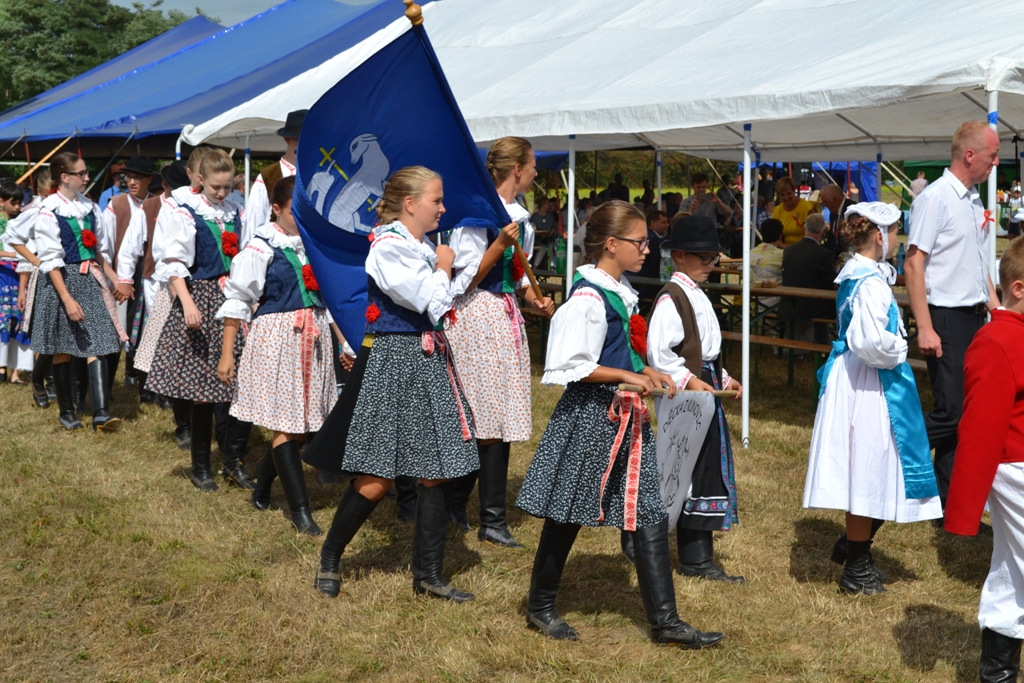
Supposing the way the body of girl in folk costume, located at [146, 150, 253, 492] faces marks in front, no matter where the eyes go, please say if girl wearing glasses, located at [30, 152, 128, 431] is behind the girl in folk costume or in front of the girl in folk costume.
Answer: behind

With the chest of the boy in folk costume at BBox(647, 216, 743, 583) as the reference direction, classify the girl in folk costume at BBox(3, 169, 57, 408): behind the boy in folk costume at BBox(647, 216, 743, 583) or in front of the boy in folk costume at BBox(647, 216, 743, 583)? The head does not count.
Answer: behind

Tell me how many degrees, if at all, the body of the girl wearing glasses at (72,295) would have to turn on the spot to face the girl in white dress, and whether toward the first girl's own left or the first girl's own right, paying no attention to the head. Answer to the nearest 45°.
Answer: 0° — they already face them

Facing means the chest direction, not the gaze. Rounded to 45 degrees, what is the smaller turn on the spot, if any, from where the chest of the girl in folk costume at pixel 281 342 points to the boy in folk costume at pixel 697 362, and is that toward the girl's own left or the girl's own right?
0° — they already face them

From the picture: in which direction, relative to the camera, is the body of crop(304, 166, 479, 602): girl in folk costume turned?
to the viewer's right

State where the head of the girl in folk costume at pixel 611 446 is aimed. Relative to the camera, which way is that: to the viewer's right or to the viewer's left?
to the viewer's right

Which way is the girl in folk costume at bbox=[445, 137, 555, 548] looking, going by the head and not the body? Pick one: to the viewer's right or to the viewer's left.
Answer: to the viewer's right

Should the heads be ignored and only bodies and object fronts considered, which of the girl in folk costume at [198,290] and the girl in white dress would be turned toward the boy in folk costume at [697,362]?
the girl in folk costume at [198,290]

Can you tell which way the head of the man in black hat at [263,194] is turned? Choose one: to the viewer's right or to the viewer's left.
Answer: to the viewer's right

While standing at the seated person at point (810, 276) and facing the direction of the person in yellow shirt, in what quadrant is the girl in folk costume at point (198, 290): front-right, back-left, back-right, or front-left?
back-left

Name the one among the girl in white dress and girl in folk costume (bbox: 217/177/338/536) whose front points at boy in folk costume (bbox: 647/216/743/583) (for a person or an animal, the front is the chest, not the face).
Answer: girl in folk costume (bbox: 217/177/338/536)

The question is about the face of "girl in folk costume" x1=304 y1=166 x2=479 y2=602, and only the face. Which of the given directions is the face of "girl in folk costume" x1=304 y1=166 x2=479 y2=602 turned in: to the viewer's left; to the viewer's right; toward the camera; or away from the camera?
to the viewer's right

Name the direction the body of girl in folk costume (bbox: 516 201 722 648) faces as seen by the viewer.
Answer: to the viewer's right

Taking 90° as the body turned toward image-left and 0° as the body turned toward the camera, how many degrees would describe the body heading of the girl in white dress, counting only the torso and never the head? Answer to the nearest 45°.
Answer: approximately 270°

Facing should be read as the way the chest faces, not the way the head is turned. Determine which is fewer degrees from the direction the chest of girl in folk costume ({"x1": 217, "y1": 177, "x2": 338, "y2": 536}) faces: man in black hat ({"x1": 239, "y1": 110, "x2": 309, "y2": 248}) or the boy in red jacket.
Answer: the boy in red jacket
